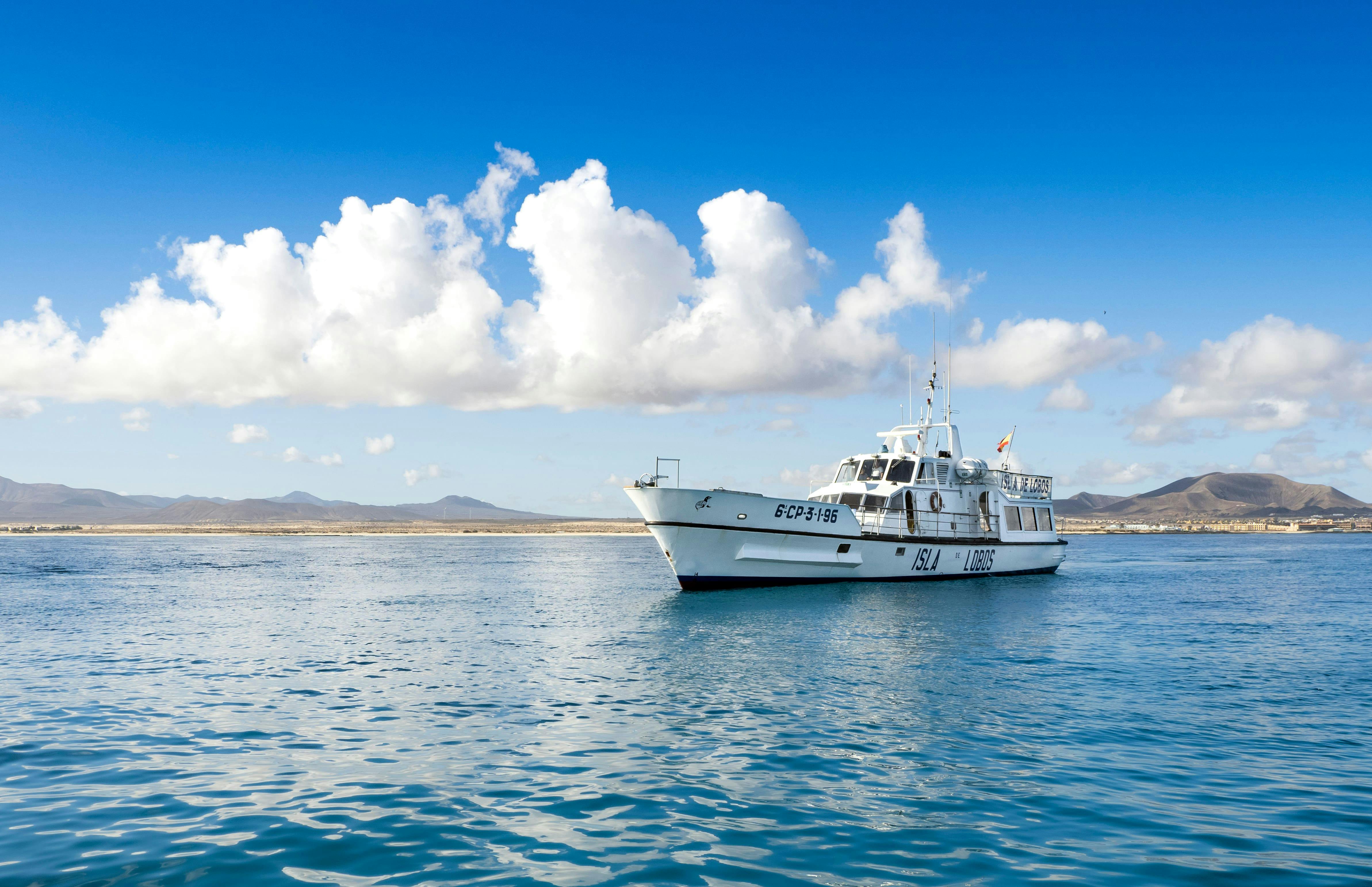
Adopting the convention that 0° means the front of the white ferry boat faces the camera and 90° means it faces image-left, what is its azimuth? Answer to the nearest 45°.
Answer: approximately 45°
